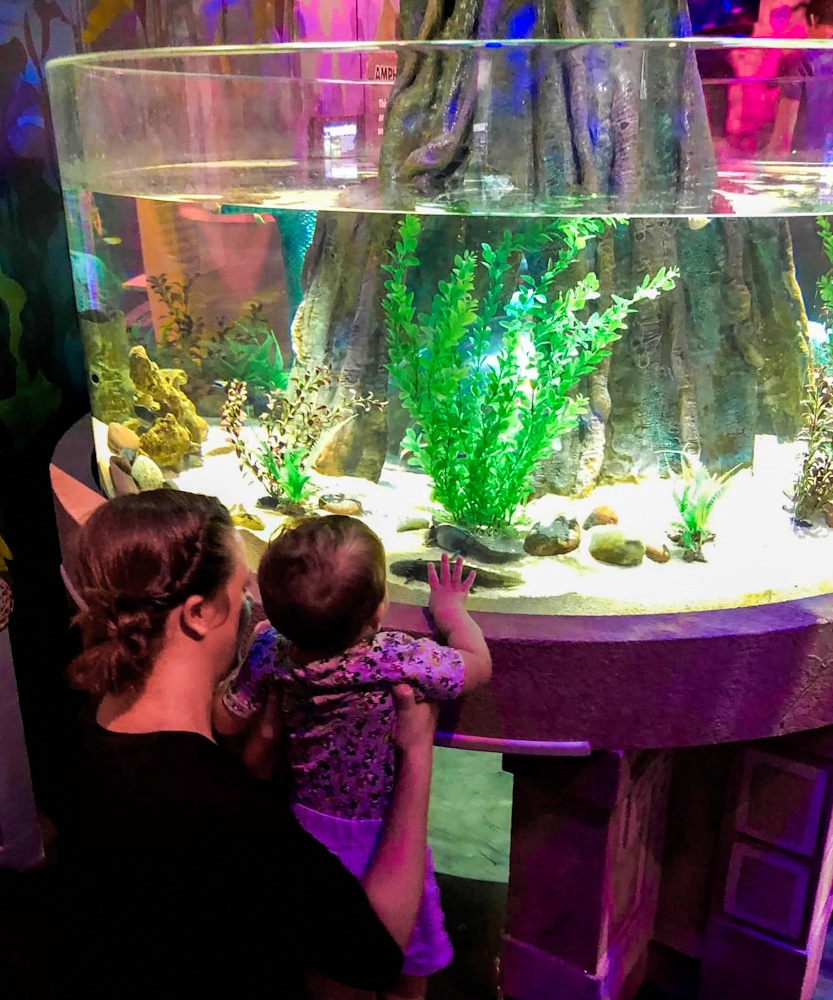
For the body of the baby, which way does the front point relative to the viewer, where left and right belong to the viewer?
facing away from the viewer

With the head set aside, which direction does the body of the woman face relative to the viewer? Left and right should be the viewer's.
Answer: facing away from the viewer and to the right of the viewer

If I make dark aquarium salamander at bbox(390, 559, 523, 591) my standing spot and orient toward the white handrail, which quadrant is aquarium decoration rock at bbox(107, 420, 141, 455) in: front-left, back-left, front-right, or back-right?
back-right

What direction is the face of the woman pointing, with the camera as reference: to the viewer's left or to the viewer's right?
to the viewer's right

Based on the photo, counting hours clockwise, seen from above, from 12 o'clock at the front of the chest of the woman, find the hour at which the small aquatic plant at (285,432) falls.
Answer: The small aquatic plant is roughly at 11 o'clock from the woman.
